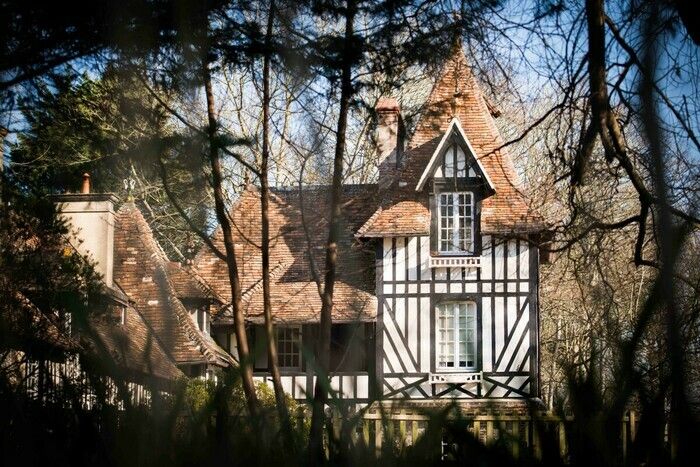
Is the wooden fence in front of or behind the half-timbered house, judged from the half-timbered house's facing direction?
in front

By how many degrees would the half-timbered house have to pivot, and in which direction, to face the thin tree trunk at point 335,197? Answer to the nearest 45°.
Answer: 0° — it already faces it

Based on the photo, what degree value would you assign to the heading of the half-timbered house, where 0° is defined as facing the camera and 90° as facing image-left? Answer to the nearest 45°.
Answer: approximately 0°

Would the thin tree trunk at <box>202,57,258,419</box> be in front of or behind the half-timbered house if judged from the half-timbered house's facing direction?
in front

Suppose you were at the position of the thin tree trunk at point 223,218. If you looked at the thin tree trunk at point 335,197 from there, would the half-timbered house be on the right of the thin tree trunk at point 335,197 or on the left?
left
